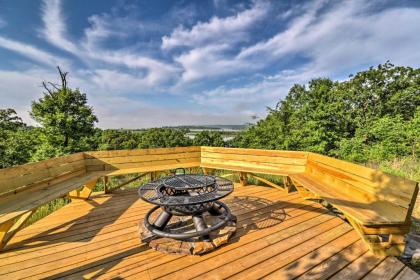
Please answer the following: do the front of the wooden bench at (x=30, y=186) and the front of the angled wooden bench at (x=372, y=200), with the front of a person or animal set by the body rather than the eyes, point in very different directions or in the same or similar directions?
very different directions

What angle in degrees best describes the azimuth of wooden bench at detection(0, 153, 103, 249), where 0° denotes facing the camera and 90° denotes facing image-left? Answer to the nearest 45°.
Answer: approximately 315°

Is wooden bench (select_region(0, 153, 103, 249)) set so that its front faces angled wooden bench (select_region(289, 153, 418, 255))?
yes

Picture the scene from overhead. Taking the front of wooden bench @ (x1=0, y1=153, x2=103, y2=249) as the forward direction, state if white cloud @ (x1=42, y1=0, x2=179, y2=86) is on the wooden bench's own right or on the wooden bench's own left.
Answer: on the wooden bench's own left

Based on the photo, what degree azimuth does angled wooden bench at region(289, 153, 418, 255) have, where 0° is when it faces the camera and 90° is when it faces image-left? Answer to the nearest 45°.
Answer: approximately 45°

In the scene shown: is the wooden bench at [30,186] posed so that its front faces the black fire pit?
yes

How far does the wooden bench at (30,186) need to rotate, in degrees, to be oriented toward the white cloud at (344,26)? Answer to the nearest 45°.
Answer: approximately 45° to its left

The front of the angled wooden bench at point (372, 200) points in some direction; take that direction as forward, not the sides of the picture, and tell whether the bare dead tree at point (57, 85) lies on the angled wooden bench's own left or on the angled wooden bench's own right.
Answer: on the angled wooden bench's own right

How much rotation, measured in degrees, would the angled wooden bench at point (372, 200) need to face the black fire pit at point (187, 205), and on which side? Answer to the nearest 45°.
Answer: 0° — it already faces it

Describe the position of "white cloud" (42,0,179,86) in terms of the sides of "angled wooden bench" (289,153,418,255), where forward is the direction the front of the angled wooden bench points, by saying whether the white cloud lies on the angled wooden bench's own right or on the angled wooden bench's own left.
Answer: on the angled wooden bench's own right

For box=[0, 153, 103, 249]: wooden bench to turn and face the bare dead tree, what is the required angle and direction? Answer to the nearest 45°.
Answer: approximately 135° to its left
